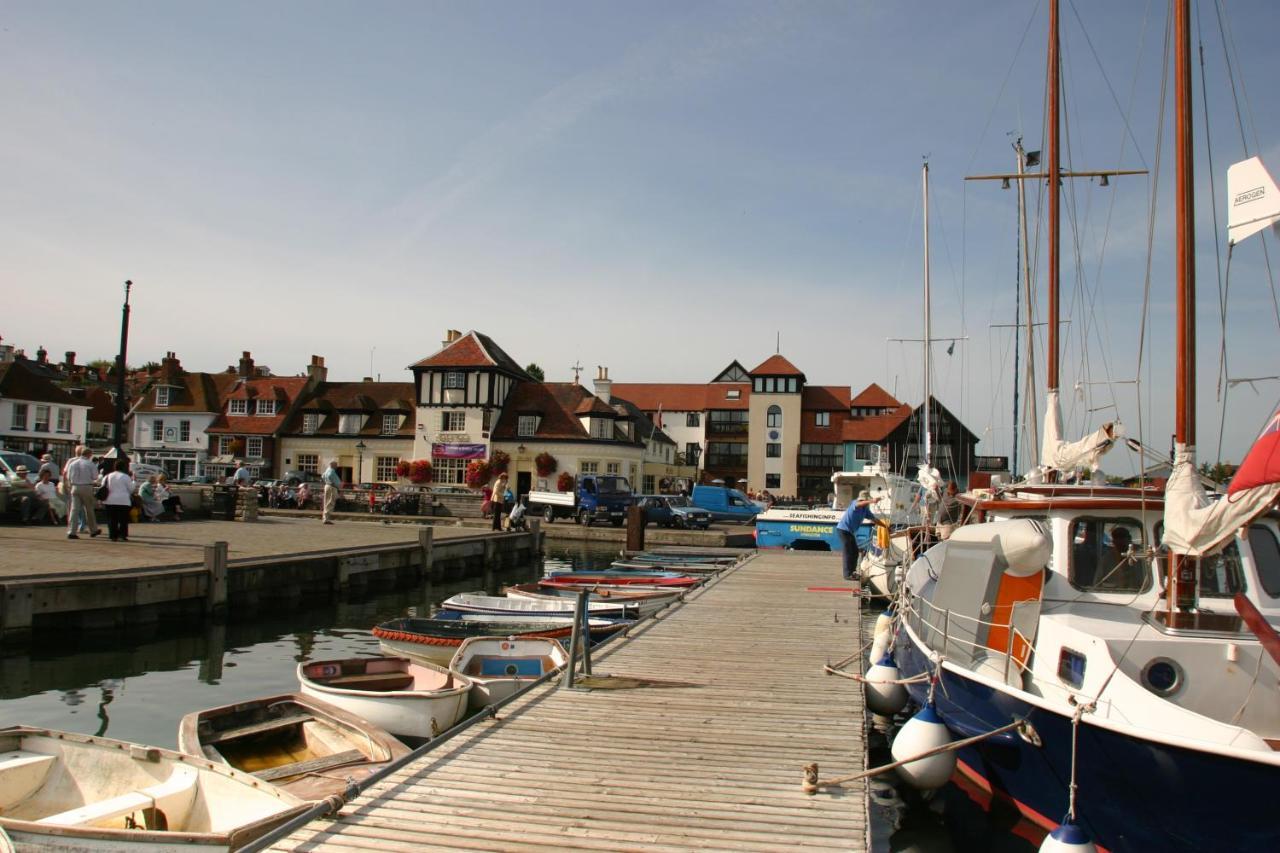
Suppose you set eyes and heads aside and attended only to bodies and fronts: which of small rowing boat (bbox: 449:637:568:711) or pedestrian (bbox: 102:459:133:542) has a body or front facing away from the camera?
the pedestrian

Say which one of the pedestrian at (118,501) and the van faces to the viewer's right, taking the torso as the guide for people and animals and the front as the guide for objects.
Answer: the van

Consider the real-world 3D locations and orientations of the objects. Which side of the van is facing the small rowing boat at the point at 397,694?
right

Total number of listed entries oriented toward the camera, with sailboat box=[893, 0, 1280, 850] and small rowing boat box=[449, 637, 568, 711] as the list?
1

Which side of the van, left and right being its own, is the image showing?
right

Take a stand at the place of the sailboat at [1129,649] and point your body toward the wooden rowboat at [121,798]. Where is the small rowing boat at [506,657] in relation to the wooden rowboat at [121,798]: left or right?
right
